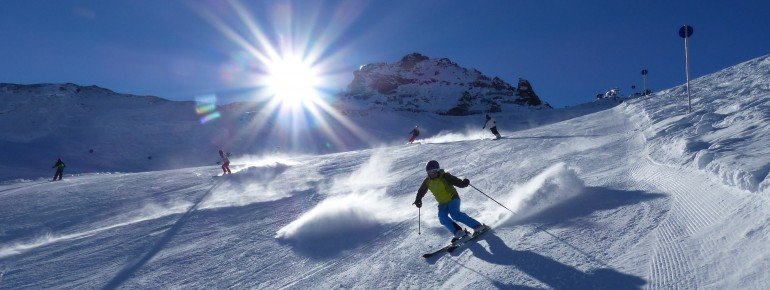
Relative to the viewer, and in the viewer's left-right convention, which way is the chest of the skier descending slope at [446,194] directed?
facing the viewer and to the left of the viewer

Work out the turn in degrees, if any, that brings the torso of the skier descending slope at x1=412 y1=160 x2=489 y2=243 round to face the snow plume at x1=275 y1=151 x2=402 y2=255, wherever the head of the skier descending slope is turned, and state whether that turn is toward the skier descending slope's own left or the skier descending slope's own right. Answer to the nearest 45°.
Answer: approximately 90° to the skier descending slope's own right

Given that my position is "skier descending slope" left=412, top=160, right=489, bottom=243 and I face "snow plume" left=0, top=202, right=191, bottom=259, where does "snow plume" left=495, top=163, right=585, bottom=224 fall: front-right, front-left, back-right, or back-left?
back-right

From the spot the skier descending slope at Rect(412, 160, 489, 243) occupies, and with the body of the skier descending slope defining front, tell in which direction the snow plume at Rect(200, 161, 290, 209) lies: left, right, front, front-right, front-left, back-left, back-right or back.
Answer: right

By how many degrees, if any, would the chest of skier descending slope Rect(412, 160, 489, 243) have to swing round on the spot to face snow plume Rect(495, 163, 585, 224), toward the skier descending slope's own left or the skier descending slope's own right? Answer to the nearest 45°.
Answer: approximately 180°
